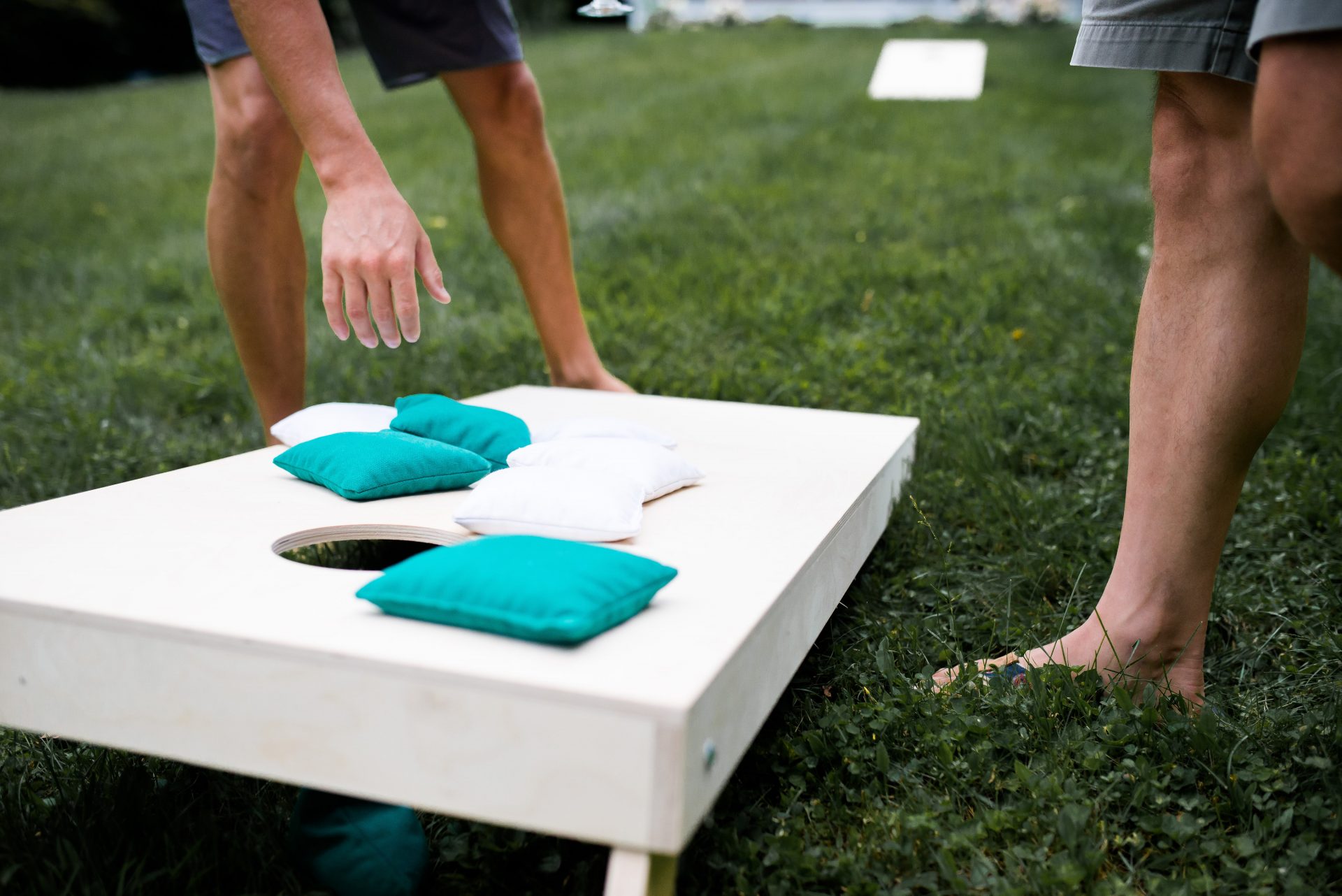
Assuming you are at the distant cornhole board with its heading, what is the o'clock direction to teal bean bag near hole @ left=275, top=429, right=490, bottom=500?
The teal bean bag near hole is roughly at 12 o'clock from the distant cornhole board.

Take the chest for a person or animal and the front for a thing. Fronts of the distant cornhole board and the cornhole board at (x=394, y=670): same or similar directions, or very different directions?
very different directions

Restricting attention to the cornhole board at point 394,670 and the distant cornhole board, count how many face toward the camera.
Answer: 1

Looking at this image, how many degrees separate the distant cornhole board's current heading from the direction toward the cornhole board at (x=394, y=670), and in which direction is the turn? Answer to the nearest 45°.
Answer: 0° — it already faces it

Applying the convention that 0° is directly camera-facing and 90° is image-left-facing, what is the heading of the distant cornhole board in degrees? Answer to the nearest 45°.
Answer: approximately 0°

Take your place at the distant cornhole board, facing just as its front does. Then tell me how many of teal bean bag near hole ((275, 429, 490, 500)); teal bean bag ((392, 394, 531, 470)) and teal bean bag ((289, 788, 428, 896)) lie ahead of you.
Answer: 3

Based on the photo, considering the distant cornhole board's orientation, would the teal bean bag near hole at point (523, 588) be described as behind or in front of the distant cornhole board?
in front
